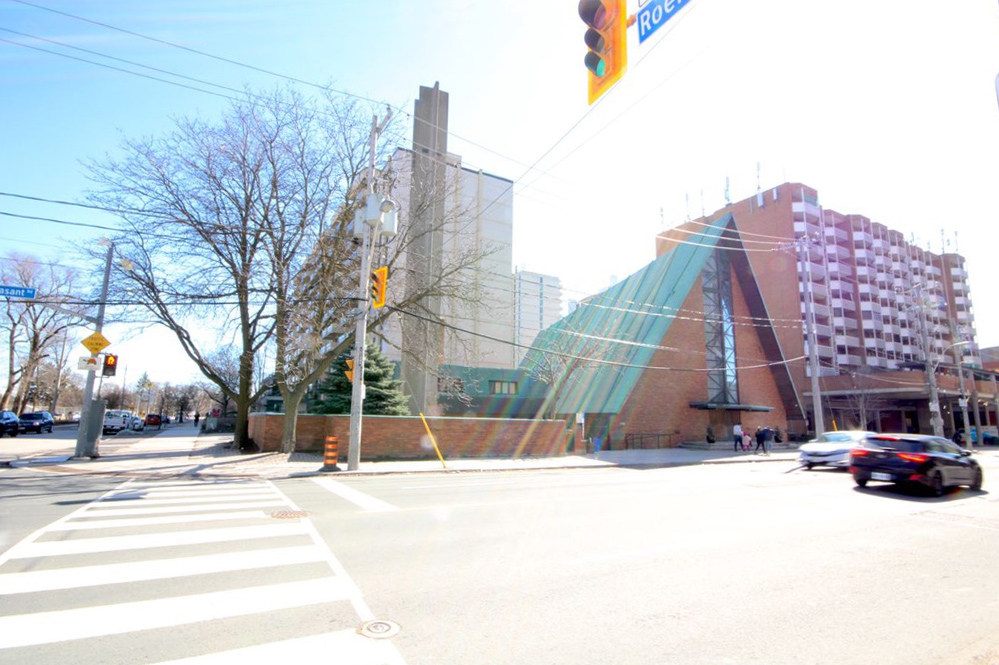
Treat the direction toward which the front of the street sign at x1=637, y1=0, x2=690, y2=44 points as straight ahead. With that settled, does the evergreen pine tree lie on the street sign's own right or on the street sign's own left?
on the street sign's own right

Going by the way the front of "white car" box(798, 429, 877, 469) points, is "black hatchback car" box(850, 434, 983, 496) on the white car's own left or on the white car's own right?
on the white car's own left

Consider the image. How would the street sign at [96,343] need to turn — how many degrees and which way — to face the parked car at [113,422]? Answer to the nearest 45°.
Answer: approximately 180°

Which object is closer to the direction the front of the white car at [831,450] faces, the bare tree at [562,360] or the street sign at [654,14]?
the street sign

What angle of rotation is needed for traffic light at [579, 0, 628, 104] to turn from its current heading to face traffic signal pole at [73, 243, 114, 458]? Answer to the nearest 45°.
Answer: approximately 90° to its right

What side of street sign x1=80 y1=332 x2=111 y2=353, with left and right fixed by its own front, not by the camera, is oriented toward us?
front

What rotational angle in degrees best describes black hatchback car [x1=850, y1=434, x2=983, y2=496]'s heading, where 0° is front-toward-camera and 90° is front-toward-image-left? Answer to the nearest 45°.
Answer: approximately 225°

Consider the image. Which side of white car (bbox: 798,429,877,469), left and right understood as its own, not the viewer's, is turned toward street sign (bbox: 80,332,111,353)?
front

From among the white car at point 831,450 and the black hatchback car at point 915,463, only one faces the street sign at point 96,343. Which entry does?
the white car

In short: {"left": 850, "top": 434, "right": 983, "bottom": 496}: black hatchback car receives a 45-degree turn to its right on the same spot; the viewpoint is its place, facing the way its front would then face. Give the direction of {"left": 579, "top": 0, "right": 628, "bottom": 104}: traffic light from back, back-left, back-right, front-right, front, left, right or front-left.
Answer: right

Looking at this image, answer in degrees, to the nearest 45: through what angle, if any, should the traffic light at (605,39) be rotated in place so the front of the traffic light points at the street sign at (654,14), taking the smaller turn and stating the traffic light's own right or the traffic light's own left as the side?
approximately 135° to the traffic light's own left

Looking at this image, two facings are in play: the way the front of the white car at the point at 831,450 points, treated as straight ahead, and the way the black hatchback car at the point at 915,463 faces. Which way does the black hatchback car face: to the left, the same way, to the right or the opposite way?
the opposite way

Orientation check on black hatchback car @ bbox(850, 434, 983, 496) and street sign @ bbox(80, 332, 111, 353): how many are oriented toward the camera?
1

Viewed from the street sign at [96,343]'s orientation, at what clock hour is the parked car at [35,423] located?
The parked car is roughly at 6 o'clock from the street sign.

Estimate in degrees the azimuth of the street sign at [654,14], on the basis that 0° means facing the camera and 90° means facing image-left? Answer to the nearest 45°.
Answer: approximately 45°

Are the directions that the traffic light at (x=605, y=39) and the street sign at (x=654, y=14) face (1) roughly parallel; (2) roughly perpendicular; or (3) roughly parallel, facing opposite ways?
roughly parallel

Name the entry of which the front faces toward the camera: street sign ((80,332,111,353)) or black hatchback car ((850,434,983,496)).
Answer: the street sign

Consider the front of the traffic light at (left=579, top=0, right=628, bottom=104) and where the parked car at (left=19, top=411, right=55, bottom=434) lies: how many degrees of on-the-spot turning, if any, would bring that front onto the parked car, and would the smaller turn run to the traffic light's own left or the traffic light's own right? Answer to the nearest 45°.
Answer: approximately 90° to the traffic light's own right
